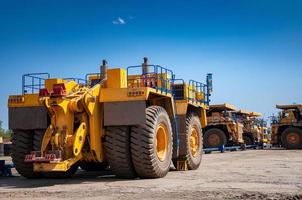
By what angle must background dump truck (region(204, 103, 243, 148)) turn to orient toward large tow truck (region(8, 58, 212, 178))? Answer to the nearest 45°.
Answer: approximately 45° to its right

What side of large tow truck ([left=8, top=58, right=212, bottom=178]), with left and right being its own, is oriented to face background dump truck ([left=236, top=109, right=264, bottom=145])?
front

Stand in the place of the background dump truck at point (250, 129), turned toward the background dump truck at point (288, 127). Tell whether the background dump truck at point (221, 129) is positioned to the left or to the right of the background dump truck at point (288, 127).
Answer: right

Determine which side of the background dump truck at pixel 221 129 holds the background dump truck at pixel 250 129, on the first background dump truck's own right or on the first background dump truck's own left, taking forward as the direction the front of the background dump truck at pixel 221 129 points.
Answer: on the first background dump truck's own left

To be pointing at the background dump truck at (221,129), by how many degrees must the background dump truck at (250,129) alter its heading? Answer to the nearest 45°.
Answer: approximately 45° to its right

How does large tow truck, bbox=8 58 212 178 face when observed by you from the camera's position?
facing away from the viewer and to the right of the viewer

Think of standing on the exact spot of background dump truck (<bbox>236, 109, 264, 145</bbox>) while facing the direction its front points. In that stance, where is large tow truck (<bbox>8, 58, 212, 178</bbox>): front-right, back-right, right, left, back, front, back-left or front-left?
front-right

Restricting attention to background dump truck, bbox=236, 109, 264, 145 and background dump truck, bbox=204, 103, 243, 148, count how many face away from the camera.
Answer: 0
